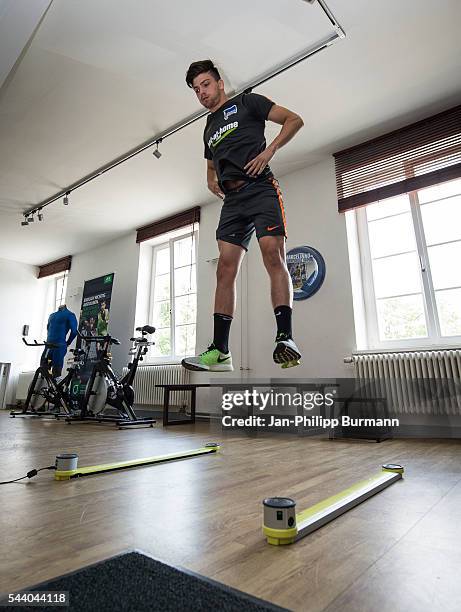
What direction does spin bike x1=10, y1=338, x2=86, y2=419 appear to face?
to the viewer's left

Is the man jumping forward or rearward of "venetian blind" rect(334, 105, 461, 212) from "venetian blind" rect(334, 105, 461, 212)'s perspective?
forward

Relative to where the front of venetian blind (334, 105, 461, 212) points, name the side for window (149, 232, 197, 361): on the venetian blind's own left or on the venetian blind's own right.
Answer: on the venetian blind's own right

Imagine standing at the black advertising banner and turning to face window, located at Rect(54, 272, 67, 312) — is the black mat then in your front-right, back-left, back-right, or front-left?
back-left

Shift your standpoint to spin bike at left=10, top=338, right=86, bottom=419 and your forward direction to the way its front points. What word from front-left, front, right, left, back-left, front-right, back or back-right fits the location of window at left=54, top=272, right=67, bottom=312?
right

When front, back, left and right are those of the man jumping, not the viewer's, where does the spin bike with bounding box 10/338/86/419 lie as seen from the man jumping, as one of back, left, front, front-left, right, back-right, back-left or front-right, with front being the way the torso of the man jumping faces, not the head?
right

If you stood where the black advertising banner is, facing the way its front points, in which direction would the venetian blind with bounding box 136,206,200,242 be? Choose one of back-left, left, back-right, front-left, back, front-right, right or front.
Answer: left

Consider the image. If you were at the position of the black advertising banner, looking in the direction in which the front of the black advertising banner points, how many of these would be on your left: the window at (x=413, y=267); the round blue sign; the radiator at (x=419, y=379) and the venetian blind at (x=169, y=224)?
4

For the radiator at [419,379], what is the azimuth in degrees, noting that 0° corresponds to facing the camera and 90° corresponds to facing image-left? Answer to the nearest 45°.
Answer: approximately 45°

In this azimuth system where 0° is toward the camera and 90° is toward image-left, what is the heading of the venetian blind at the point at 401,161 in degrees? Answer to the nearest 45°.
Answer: approximately 45°

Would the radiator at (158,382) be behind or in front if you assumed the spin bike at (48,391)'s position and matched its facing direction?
behind

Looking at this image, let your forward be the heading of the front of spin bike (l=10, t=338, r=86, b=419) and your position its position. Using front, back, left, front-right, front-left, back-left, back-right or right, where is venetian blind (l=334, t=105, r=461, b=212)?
back-left
